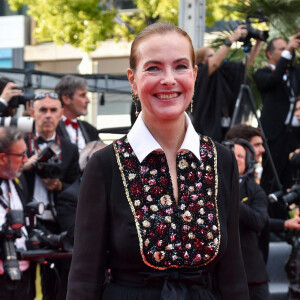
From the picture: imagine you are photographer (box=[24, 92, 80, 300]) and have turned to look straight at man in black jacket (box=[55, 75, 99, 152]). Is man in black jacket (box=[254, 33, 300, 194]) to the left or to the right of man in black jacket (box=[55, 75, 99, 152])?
right

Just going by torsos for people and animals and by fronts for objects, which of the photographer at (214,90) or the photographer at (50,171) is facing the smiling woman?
the photographer at (50,171)

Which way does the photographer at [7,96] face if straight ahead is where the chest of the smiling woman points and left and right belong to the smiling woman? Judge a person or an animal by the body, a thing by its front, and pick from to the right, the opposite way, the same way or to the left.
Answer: to the left

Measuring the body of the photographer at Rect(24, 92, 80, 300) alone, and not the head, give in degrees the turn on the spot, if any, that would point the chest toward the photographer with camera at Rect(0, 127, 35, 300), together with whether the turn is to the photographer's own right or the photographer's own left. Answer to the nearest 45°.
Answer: approximately 45° to the photographer's own right

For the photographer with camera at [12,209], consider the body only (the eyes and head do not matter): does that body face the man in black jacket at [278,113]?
no

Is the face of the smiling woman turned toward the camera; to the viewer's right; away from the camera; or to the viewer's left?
toward the camera

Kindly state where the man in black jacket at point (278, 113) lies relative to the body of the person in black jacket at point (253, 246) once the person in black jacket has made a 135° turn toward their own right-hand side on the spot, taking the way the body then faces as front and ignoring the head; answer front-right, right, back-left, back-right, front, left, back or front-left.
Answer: front

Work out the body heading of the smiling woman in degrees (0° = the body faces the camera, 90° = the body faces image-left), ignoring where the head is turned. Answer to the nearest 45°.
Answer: approximately 0°

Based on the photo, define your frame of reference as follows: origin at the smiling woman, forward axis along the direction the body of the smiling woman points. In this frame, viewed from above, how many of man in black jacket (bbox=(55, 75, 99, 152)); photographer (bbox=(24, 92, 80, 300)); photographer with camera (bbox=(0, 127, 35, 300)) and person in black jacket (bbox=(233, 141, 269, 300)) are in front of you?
0

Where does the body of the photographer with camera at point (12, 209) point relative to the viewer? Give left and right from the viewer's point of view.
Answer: facing the viewer and to the right of the viewer

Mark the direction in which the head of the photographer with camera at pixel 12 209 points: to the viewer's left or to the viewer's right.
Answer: to the viewer's right

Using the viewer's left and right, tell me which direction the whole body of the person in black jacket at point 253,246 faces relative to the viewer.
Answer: facing the viewer and to the left of the viewer

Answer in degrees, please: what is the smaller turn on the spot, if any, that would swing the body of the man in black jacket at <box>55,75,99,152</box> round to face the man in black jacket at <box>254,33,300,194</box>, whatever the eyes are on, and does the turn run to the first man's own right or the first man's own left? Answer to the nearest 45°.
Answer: approximately 45° to the first man's own left

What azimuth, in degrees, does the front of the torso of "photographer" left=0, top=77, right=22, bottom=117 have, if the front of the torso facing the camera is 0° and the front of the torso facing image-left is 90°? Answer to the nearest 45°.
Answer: approximately 270°
